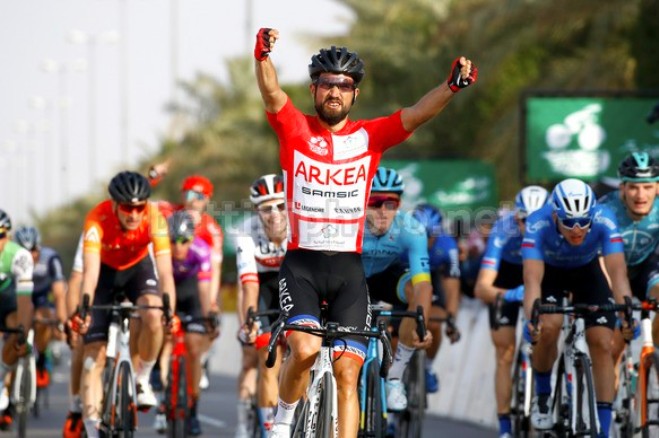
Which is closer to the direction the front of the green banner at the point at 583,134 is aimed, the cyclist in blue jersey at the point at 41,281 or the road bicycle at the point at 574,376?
the road bicycle

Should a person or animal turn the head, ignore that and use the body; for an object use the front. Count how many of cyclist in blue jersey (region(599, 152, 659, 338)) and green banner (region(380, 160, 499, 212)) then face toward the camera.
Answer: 2

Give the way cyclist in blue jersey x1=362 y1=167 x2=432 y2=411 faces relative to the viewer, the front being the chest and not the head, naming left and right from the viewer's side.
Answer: facing the viewer

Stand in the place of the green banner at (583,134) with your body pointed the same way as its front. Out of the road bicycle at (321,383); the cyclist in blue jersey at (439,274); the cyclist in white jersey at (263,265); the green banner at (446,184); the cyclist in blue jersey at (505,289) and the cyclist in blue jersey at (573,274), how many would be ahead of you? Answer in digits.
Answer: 5

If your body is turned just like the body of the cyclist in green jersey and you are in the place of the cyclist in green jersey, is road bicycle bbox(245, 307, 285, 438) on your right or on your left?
on your left

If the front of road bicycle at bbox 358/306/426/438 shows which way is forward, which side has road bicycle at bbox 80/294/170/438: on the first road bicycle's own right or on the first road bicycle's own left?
on the first road bicycle's own right

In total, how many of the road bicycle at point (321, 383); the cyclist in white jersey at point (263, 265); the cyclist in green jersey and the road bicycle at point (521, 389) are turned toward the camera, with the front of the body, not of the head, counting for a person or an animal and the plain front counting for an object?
4

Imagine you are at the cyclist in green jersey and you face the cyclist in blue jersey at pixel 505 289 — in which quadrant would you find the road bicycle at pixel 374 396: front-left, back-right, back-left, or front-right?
front-right

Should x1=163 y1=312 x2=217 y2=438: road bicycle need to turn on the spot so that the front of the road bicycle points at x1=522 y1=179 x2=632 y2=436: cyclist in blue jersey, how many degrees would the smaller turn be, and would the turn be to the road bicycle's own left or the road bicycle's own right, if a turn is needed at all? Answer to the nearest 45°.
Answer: approximately 45° to the road bicycle's own left

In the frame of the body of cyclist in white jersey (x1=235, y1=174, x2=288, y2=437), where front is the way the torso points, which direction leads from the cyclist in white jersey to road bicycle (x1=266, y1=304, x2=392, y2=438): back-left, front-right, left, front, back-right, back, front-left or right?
front

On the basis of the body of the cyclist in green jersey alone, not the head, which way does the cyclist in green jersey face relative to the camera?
toward the camera

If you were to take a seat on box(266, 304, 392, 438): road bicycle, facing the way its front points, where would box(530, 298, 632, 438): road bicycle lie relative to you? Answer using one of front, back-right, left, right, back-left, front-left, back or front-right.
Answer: back-left

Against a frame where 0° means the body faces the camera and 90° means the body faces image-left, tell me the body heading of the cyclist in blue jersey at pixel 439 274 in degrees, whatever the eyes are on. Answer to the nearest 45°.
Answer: approximately 0°

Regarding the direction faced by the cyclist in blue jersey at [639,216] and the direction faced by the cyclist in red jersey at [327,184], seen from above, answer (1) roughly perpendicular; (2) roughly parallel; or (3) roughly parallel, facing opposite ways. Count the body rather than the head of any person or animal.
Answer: roughly parallel
